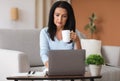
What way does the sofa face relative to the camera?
toward the camera

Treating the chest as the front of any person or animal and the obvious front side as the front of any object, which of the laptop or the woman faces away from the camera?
the laptop

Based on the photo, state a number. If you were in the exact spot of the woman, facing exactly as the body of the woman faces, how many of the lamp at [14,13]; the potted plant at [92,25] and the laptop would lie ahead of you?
1

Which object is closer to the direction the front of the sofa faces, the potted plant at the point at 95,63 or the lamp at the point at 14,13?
the potted plant

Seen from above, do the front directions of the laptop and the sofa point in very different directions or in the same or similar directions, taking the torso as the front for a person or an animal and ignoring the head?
very different directions

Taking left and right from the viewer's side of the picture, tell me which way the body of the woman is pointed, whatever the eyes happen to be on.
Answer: facing the viewer

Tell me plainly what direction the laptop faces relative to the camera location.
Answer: facing away from the viewer

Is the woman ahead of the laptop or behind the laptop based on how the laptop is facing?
ahead

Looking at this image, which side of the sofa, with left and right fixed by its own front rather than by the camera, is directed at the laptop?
front

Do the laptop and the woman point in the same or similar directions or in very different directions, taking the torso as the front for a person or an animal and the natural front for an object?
very different directions

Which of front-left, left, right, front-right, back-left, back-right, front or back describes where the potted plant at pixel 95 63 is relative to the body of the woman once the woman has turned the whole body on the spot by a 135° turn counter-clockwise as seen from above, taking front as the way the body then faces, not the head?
right
